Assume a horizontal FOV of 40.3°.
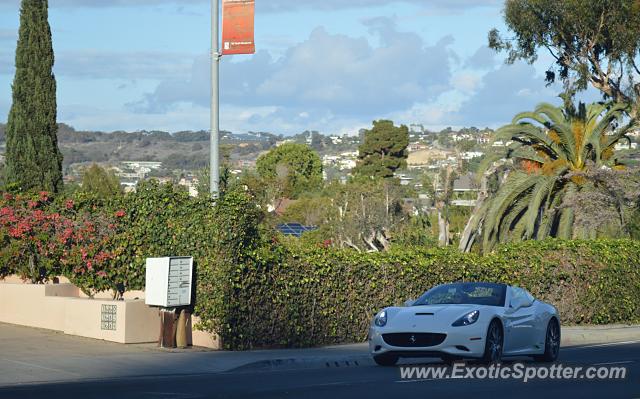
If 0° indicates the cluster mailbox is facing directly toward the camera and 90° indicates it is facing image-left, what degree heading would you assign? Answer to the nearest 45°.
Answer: approximately 315°

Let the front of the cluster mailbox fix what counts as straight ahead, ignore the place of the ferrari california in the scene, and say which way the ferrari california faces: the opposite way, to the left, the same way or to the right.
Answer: to the right

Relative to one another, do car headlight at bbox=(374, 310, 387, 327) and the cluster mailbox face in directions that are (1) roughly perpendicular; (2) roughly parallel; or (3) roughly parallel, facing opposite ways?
roughly perpendicular

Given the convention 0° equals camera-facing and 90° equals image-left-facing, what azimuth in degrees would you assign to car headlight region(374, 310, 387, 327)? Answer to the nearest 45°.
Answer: approximately 45°

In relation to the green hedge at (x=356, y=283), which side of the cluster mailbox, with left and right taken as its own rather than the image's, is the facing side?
left

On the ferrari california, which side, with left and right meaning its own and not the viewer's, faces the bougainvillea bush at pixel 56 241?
right

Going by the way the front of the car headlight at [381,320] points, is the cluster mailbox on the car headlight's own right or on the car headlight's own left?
on the car headlight's own right
